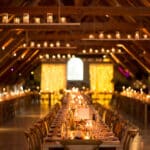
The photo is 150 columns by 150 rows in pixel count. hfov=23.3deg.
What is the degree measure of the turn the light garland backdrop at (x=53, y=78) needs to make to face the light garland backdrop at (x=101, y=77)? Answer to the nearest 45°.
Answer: approximately 90° to its left

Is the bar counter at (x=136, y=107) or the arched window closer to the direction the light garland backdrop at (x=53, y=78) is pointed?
the bar counter

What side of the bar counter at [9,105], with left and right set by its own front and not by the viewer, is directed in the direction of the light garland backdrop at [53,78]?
left

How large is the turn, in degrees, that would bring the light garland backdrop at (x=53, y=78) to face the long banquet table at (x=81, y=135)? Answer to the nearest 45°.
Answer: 0° — it already faces it

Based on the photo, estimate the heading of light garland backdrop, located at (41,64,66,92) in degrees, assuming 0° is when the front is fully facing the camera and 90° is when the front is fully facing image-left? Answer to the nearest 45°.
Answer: approximately 0°

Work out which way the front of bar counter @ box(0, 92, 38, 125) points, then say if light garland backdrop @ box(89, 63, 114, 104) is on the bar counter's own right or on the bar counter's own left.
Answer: on the bar counter's own left

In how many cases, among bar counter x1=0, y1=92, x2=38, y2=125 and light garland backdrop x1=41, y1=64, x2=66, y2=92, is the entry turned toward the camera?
1

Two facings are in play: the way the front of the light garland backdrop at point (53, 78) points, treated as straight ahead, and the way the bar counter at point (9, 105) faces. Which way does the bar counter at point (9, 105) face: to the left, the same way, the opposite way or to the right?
to the left

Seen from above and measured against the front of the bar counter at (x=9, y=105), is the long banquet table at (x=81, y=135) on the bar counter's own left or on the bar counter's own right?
on the bar counter's own right
